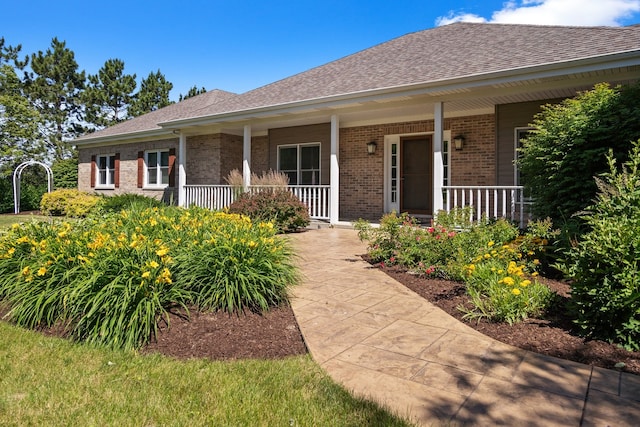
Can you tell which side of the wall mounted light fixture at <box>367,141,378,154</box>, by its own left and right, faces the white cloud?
back

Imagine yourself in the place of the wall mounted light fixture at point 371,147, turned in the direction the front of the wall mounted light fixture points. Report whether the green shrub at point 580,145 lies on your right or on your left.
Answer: on your left

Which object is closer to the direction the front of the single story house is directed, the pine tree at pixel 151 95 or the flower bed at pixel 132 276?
the flower bed

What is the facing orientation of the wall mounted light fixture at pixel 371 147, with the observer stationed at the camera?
facing the viewer and to the left of the viewer

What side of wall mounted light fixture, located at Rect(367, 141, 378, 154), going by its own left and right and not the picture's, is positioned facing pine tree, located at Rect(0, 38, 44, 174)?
right

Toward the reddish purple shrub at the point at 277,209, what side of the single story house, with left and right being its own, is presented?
front

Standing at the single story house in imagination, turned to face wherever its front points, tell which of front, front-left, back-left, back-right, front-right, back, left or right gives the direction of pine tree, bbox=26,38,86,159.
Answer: right

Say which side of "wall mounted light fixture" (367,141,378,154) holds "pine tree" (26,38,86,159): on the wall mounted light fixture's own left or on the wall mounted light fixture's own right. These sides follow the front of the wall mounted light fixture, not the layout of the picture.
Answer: on the wall mounted light fixture's own right

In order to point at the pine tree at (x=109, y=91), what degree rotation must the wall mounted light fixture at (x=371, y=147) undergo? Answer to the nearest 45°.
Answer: approximately 90° to its right
